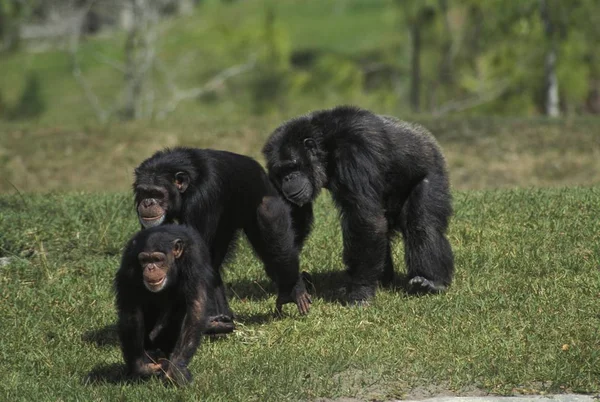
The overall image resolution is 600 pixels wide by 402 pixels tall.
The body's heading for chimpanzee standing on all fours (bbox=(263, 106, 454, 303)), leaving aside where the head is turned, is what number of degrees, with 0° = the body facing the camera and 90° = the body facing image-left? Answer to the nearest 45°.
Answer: approximately 45°

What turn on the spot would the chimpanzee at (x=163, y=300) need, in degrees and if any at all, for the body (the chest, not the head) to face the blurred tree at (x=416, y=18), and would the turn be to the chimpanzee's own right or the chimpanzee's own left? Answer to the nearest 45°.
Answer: approximately 180°

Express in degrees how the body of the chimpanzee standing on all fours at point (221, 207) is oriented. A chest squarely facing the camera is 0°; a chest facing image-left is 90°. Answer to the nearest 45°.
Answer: approximately 45°

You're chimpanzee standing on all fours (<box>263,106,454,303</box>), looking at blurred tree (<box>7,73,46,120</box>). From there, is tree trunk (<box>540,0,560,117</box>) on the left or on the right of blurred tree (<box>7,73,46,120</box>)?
right

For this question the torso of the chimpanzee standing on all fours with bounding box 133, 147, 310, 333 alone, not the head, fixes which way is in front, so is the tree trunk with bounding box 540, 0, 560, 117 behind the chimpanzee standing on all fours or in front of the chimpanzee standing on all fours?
behind

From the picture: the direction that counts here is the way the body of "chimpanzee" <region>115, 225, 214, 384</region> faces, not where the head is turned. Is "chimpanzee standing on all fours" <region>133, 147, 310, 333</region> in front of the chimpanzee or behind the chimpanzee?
behind

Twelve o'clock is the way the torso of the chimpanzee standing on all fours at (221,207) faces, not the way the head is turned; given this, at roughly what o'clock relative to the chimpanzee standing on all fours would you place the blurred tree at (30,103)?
The blurred tree is roughly at 4 o'clock from the chimpanzee standing on all fours.

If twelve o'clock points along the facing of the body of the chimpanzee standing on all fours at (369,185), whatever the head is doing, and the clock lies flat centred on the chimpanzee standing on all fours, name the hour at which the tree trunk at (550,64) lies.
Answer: The tree trunk is roughly at 5 o'clock from the chimpanzee standing on all fours.

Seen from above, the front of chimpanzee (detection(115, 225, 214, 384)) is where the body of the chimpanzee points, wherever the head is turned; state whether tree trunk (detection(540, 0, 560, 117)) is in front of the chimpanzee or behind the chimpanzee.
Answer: behind

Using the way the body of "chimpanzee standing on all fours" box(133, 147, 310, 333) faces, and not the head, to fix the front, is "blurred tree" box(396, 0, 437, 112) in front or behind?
behind
